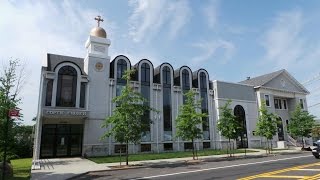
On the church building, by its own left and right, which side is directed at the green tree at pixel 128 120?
front
